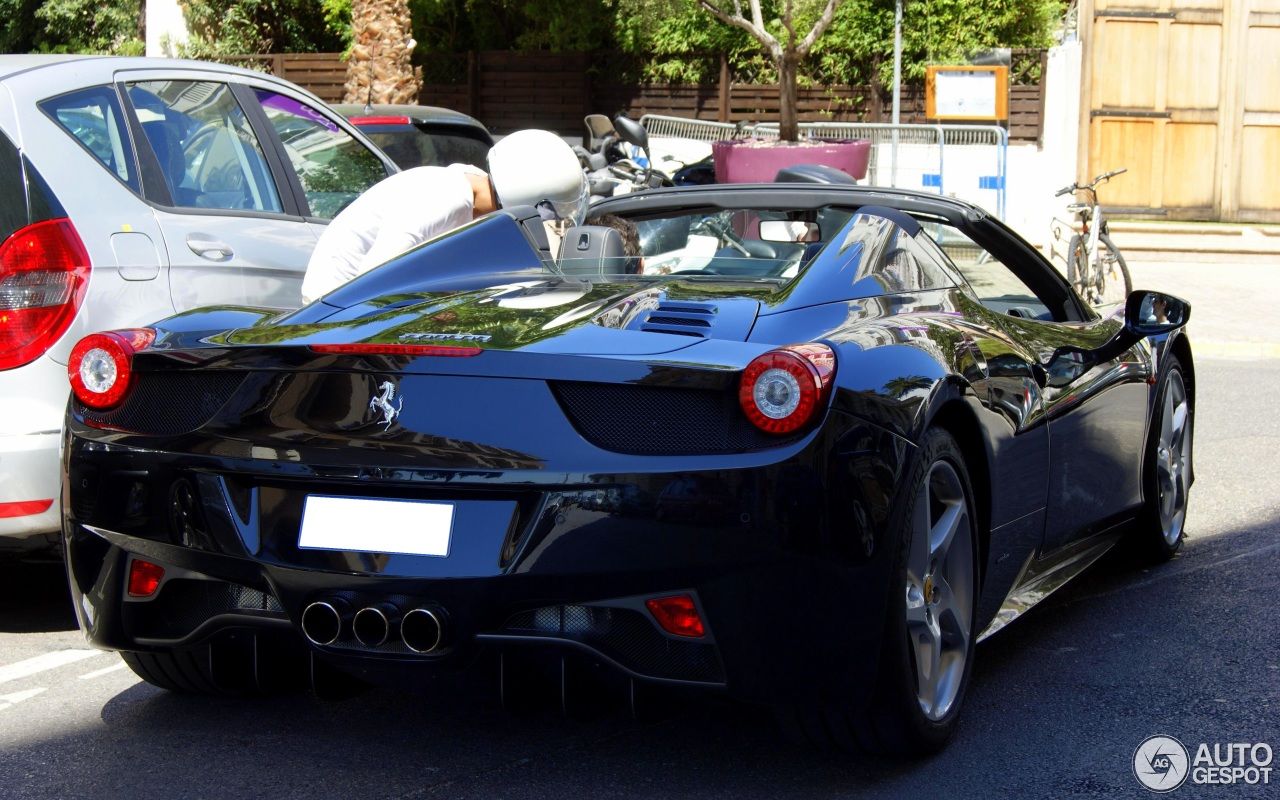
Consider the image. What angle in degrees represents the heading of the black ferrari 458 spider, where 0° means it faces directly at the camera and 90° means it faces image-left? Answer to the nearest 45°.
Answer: approximately 225°

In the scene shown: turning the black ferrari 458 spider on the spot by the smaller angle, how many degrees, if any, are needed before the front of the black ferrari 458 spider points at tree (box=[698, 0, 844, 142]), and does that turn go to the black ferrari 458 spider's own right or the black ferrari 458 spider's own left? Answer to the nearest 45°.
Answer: approximately 45° to the black ferrari 458 spider's own left

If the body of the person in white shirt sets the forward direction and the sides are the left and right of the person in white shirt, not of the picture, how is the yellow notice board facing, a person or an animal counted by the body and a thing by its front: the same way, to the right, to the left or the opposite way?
to the right

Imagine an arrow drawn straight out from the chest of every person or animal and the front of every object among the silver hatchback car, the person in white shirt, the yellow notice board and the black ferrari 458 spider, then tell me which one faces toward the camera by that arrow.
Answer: the yellow notice board

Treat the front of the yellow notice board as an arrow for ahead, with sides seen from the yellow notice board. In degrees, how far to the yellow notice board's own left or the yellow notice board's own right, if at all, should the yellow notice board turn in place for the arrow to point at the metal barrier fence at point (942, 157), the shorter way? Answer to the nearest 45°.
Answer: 0° — it already faces it

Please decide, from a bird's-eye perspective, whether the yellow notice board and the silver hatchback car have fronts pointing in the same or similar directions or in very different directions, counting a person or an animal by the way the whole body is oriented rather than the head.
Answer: very different directions

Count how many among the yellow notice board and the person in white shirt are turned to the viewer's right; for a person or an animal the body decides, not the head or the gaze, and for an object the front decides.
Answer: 1

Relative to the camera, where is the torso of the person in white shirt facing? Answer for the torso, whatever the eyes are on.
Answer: to the viewer's right

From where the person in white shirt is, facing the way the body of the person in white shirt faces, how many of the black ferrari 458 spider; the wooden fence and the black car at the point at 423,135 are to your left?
2

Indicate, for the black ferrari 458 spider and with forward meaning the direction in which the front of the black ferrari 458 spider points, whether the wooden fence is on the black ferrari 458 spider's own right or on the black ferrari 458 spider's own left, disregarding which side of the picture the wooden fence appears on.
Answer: on the black ferrari 458 spider's own left
